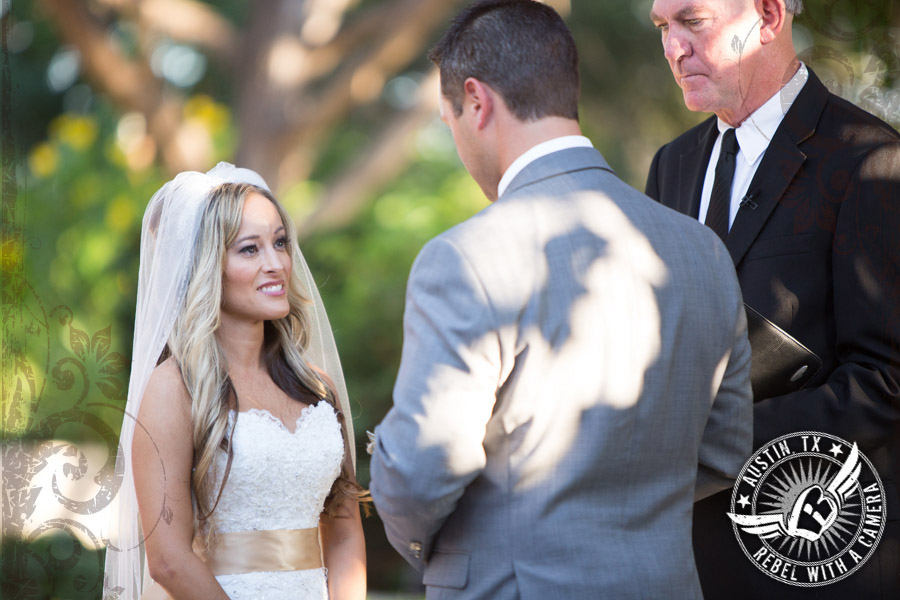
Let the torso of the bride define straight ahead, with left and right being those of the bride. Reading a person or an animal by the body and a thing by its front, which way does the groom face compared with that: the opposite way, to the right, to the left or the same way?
the opposite way

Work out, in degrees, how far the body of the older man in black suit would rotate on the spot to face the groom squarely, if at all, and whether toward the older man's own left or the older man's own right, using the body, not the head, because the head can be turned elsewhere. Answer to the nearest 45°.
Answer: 0° — they already face them

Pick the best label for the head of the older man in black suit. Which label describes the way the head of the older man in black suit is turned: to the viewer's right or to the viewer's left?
to the viewer's left

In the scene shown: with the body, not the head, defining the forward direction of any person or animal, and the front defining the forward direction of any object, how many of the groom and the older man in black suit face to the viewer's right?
0

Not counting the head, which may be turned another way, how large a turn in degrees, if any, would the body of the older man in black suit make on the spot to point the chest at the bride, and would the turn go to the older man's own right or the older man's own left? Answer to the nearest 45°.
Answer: approximately 45° to the older man's own right

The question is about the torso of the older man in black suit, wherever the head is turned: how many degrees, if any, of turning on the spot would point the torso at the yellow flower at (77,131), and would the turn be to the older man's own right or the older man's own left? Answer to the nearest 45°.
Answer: approximately 90° to the older man's own right

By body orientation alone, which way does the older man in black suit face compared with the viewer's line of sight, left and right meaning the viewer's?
facing the viewer and to the left of the viewer

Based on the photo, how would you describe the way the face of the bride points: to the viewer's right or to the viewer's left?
to the viewer's right

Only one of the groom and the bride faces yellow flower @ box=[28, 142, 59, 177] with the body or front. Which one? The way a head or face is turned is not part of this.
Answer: the groom

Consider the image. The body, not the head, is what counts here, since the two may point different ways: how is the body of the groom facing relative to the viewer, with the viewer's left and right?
facing away from the viewer and to the left of the viewer

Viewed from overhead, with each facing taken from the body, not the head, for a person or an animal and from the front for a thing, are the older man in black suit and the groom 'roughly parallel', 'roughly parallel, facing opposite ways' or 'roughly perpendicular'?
roughly perpendicular

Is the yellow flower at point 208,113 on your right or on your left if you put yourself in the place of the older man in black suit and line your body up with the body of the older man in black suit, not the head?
on your right

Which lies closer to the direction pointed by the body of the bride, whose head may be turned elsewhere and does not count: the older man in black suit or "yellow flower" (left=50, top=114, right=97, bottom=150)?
the older man in black suit

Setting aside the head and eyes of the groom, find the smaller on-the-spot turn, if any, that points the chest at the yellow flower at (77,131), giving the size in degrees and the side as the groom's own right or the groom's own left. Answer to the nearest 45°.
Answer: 0° — they already face it

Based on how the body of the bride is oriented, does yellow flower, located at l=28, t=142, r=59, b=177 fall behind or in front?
behind

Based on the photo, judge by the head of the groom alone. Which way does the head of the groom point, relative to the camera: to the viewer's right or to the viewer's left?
to the viewer's left

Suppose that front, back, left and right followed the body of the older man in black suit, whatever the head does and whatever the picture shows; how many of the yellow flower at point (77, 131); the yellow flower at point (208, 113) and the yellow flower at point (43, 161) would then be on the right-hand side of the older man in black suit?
3

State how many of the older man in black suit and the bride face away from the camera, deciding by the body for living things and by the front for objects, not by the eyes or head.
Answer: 0

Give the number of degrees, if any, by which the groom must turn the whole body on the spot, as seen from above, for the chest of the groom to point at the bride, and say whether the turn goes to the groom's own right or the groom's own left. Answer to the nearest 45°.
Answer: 0° — they already face them

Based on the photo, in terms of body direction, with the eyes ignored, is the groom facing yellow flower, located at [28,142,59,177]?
yes
